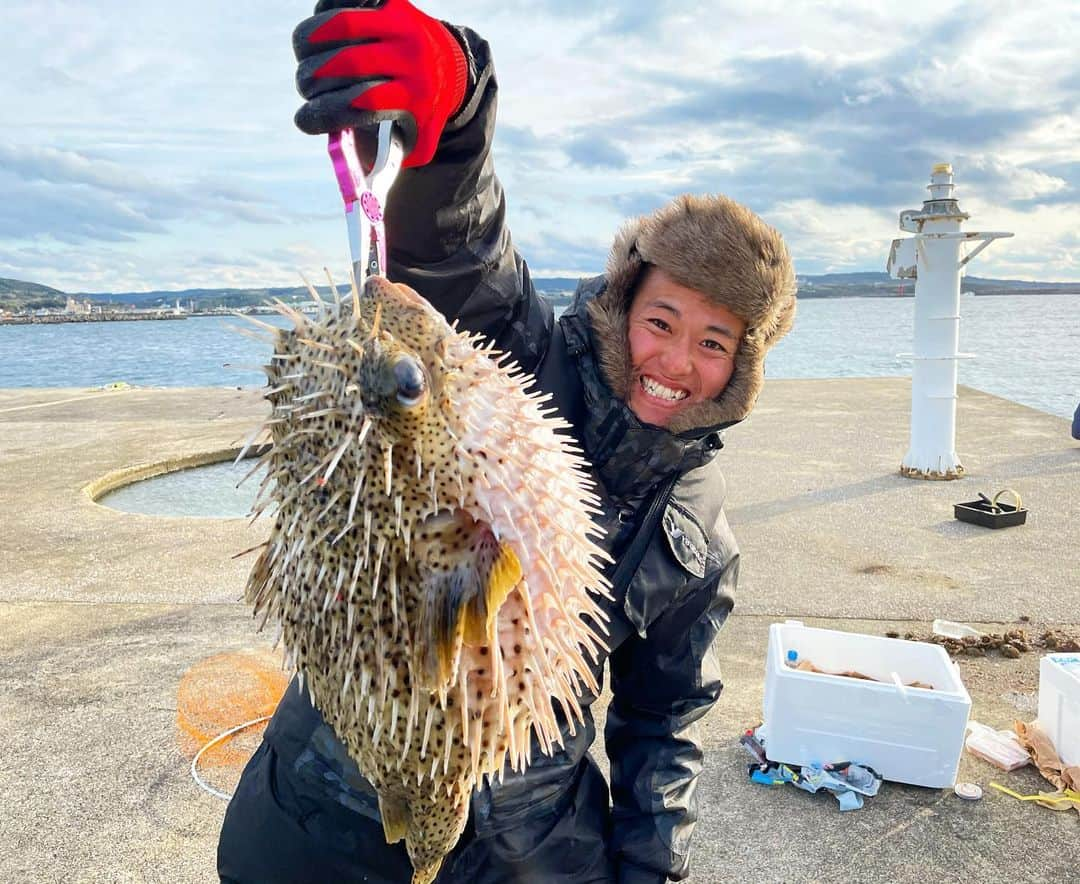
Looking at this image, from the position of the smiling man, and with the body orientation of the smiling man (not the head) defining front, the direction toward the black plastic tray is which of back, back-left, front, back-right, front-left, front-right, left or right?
back-left

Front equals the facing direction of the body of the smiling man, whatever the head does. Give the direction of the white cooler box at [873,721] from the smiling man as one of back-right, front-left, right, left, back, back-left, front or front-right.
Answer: back-left

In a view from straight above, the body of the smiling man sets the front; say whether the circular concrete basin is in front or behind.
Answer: behind

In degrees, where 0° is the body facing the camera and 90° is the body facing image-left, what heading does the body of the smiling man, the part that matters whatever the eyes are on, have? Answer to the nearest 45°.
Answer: approximately 0°

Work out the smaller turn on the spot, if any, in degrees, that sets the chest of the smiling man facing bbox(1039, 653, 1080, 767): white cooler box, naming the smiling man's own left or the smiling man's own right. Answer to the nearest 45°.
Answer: approximately 135° to the smiling man's own left

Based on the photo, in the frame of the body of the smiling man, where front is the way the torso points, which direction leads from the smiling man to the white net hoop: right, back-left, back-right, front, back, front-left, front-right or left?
back-right
